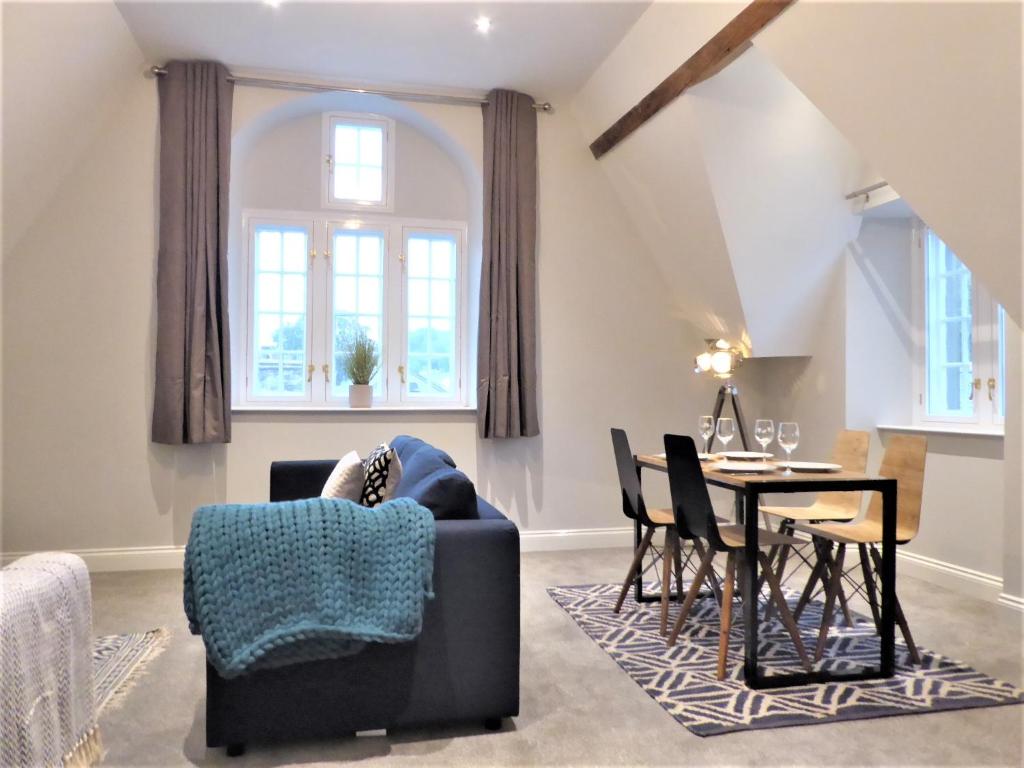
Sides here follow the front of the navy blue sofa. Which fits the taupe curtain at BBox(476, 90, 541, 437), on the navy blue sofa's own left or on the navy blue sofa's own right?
on the navy blue sofa's own right

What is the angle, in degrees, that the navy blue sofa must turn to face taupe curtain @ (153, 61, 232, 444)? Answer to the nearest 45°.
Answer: approximately 45° to its right
